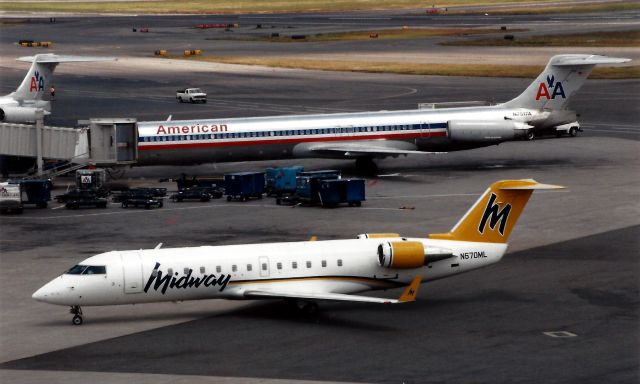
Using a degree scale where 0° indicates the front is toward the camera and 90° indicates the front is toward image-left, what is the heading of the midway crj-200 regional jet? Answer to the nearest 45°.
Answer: approximately 90°
